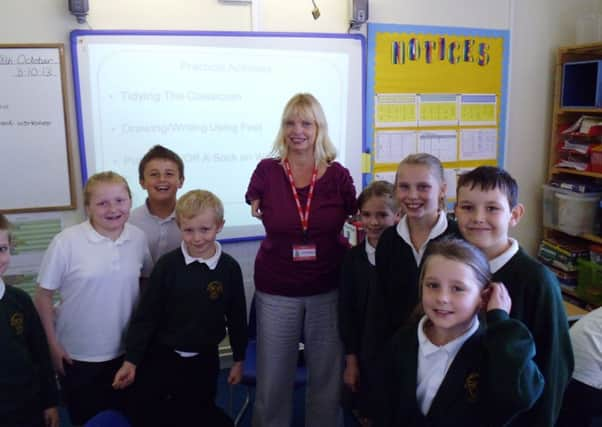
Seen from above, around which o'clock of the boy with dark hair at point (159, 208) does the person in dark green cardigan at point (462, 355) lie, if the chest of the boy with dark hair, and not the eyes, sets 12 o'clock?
The person in dark green cardigan is roughly at 11 o'clock from the boy with dark hair.

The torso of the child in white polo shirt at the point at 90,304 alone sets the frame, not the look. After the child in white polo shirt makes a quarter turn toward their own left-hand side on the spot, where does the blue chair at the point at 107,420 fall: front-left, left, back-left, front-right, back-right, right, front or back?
back-right

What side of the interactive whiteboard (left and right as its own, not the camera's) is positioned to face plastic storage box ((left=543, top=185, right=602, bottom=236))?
left

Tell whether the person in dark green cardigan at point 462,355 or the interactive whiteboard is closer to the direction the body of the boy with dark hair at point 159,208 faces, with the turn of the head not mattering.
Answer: the person in dark green cardigan

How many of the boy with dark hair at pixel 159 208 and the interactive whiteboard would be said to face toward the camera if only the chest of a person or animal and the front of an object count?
2

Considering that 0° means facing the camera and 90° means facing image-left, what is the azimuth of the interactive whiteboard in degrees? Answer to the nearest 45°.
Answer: approximately 0°

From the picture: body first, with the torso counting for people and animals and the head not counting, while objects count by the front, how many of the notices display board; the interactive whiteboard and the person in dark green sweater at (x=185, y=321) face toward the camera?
3

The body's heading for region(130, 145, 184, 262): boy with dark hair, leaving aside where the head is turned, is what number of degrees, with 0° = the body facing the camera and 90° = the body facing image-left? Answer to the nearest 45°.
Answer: approximately 0°

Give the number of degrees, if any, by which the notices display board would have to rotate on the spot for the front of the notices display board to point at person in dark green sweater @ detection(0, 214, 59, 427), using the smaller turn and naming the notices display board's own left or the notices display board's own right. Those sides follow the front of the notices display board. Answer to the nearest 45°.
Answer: approximately 45° to the notices display board's own right
